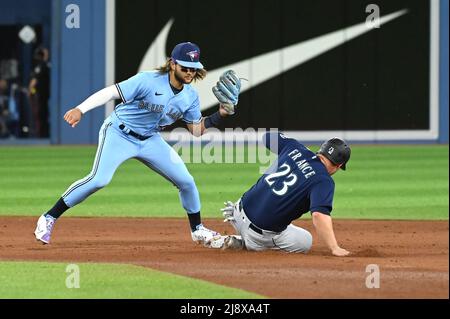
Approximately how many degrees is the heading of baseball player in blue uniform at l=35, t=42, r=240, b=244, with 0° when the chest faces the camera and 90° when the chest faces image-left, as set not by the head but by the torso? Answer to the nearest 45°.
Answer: approximately 315°

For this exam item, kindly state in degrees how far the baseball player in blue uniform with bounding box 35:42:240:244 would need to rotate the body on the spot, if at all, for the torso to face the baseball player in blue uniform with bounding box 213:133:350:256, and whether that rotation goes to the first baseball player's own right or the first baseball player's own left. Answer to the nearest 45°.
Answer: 0° — they already face them
